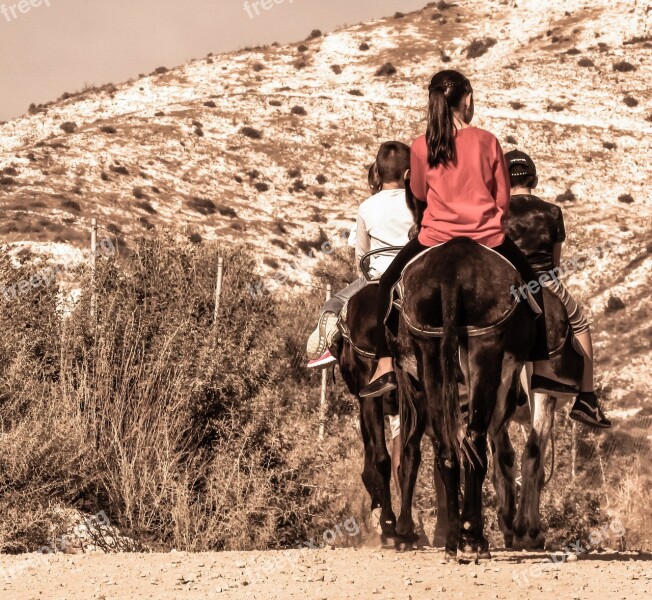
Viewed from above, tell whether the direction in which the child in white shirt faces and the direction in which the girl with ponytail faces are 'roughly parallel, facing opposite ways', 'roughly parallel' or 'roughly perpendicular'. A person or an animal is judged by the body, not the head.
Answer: roughly parallel

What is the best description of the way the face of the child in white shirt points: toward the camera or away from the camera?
away from the camera

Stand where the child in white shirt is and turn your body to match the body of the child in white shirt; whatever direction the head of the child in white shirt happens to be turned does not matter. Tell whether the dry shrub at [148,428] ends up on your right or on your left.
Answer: on your left

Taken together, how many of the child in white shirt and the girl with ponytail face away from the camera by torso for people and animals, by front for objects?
2

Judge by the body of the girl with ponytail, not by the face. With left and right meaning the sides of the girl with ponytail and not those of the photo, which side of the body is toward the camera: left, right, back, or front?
back

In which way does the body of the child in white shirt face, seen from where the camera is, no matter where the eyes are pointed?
away from the camera
